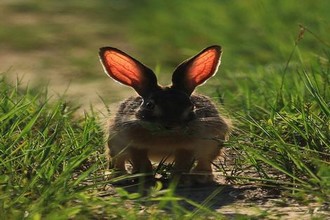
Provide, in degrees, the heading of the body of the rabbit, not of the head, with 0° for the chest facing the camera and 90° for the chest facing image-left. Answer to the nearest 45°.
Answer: approximately 0°
